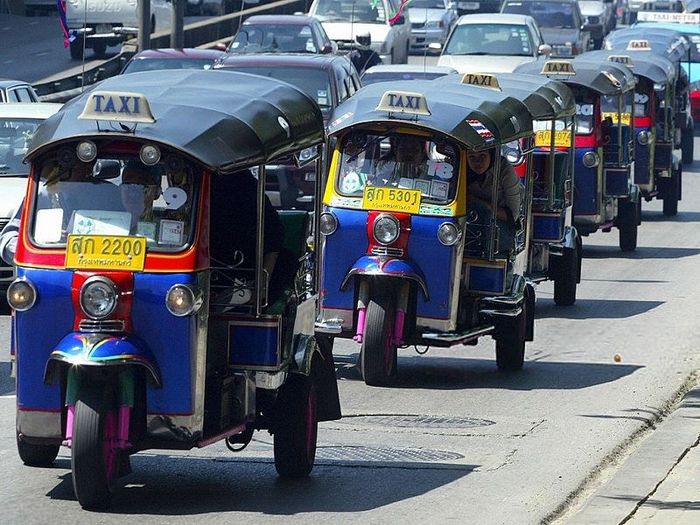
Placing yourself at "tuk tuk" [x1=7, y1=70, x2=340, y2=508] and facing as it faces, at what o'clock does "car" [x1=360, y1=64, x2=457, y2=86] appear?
The car is roughly at 5 o'clock from the tuk tuk.

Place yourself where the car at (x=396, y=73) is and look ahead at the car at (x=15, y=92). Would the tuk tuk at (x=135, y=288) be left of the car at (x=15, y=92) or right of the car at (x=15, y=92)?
left

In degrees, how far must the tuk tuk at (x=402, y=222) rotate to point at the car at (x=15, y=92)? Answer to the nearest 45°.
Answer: approximately 90° to its right

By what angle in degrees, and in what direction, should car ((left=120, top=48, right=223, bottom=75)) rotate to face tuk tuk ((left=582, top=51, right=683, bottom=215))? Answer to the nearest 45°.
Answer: approximately 90° to its left

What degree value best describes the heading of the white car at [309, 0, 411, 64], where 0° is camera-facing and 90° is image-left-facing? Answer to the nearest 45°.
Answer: approximately 45°

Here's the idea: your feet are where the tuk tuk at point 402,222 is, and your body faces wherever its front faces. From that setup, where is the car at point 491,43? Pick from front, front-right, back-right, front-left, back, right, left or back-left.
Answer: back-right

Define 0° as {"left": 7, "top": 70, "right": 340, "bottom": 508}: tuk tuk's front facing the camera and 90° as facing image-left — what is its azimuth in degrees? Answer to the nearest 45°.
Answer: approximately 45°
